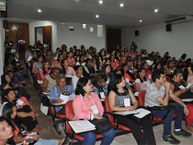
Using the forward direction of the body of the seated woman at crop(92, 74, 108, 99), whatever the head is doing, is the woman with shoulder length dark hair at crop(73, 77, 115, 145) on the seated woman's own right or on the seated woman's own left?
on the seated woman's own right

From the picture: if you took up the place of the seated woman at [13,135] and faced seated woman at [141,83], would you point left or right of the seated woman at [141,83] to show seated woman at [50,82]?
left

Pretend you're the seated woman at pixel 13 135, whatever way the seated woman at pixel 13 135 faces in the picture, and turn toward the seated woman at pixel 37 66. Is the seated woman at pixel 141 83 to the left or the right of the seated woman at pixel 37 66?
right

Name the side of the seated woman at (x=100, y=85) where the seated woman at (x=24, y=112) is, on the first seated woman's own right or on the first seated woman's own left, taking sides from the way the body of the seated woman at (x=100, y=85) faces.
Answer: on the first seated woman's own right

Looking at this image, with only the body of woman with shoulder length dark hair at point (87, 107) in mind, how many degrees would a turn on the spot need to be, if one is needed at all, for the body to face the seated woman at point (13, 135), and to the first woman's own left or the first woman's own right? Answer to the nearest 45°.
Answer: approximately 90° to the first woman's own right

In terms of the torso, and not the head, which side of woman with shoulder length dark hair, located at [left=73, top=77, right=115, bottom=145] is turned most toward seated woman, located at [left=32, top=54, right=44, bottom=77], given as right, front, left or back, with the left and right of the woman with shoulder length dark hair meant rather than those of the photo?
back
